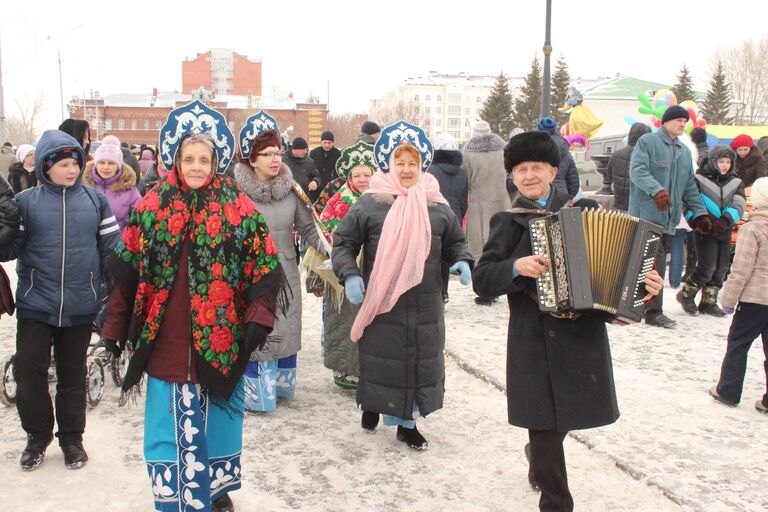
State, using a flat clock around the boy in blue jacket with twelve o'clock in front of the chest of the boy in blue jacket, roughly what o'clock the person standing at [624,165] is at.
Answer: The person standing is roughly at 8 o'clock from the boy in blue jacket.

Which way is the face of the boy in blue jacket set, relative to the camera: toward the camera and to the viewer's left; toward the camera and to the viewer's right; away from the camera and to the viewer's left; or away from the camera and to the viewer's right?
toward the camera and to the viewer's right

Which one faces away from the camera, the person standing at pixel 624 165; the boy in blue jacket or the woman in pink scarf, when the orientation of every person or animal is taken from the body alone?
the person standing

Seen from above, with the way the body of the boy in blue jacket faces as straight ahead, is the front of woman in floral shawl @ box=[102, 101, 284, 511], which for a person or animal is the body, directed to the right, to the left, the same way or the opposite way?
the same way

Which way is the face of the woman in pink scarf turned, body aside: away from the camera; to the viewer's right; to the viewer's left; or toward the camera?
toward the camera

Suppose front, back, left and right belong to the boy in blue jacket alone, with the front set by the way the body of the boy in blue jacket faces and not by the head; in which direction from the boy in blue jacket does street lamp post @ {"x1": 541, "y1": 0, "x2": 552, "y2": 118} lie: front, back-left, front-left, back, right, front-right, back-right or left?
back-left

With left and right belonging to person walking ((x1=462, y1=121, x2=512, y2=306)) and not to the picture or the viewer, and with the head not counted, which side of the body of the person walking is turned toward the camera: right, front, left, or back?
back

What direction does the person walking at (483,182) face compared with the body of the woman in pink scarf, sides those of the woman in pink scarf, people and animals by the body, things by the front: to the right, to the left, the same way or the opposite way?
the opposite way

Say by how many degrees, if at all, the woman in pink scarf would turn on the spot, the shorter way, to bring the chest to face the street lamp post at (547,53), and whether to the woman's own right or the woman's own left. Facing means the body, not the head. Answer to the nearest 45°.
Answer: approximately 180°

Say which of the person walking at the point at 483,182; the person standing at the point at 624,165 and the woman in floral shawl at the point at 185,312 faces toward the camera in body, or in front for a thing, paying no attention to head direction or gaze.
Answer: the woman in floral shawl

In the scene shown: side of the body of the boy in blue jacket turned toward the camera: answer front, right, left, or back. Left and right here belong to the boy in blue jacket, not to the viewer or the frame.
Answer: front

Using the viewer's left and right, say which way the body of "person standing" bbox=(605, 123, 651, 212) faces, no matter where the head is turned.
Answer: facing away from the viewer

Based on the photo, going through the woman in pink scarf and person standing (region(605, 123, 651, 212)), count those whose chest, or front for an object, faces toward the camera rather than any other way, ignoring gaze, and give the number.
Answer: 1

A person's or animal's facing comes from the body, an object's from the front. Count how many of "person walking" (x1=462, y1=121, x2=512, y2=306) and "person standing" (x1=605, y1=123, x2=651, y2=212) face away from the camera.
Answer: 2

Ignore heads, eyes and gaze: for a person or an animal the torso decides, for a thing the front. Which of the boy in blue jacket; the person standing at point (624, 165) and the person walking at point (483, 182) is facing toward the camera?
the boy in blue jacket

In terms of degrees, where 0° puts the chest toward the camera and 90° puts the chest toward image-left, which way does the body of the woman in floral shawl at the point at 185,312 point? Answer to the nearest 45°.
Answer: approximately 0°
